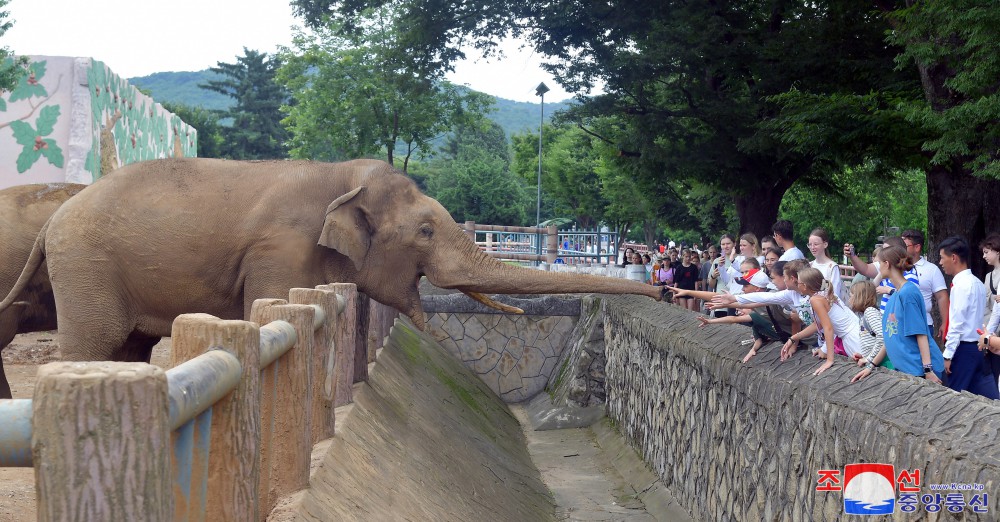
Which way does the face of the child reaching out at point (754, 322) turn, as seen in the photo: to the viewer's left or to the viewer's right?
to the viewer's left

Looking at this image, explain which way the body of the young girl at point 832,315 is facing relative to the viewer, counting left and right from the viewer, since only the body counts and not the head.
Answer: facing to the left of the viewer

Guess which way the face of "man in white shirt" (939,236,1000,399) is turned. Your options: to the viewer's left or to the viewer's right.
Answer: to the viewer's left

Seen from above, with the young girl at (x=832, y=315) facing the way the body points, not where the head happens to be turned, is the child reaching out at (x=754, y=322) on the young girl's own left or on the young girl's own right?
on the young girl's own right

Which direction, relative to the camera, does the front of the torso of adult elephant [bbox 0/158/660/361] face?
to the viewer's right

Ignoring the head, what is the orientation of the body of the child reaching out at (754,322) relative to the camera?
to the viewer's left

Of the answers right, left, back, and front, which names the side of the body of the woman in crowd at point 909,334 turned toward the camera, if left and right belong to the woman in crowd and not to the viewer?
left
